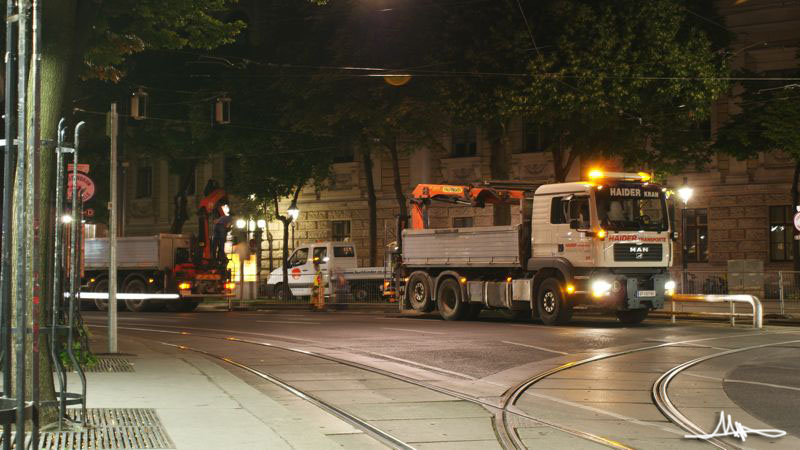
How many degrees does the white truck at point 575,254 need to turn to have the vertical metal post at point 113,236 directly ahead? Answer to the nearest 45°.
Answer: approximately 90° to its right

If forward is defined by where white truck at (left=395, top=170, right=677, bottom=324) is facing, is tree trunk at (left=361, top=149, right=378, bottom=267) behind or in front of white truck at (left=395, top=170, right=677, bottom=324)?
behind

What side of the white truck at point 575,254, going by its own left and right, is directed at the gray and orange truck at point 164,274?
back

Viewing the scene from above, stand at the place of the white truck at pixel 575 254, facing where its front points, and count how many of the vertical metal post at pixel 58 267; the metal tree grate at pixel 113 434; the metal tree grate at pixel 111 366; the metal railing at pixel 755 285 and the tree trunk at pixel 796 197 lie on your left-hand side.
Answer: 2

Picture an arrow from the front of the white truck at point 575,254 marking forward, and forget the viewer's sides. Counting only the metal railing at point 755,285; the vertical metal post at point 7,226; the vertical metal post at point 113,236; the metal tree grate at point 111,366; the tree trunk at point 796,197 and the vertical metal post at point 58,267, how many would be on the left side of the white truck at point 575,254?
2

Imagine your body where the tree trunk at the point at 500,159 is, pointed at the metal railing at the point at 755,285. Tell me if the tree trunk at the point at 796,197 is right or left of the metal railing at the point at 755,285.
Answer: left

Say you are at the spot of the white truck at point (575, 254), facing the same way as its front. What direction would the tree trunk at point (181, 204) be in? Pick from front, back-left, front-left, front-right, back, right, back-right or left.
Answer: back

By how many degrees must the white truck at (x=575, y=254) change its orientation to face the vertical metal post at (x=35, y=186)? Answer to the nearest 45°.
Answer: approximately 45° to its right

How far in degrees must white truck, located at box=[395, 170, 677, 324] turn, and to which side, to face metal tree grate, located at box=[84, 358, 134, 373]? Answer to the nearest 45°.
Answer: approximately 90° to its right

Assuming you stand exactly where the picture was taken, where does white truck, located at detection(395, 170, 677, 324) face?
facing the viewer and to the right of the viewer

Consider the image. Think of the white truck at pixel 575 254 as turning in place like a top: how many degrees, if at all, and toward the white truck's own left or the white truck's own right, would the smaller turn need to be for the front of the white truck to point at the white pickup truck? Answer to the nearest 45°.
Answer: approximately 180°

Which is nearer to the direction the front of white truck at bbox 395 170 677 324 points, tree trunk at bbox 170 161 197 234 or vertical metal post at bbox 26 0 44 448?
the vertical metal post

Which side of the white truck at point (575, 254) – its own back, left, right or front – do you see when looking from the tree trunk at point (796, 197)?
left

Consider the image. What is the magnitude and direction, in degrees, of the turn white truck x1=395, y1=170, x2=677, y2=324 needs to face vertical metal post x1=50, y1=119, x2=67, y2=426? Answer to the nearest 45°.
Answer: approximately 45° to its right

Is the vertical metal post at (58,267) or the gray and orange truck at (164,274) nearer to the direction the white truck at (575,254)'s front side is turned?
the vertical metal post

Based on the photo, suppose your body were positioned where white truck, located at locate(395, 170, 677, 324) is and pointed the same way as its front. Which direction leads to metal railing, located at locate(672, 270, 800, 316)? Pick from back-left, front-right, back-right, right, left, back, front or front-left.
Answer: left

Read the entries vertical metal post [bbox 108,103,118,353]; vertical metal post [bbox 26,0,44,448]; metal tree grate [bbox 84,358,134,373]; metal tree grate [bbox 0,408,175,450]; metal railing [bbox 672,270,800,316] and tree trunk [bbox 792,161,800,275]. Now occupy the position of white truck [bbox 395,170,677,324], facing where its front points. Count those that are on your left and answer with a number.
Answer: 2

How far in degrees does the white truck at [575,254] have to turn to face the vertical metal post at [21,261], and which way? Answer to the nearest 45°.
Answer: approximately 45° to its right

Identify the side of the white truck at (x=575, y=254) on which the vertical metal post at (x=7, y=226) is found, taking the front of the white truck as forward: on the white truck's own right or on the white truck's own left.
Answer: on the white truck's own right
